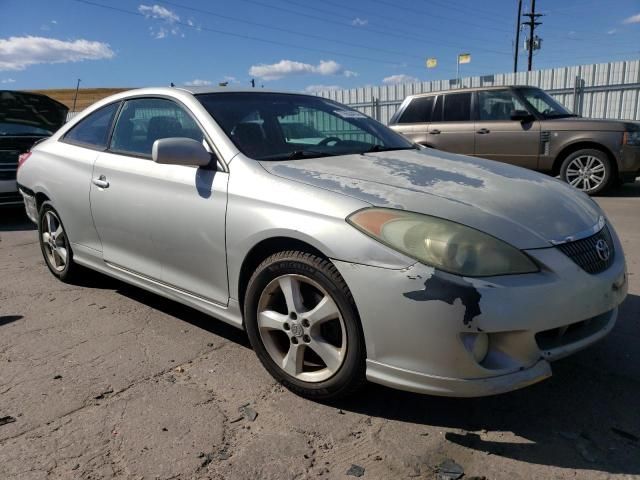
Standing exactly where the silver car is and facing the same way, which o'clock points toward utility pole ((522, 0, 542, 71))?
The utility pole is roughly at 8 o'clock from the silver car.

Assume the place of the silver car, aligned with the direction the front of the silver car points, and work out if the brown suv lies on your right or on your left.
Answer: on your left

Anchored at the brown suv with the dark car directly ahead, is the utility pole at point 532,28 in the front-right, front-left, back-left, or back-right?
back-right

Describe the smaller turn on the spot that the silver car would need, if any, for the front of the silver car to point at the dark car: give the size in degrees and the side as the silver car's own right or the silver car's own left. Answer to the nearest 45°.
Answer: approximately 180°

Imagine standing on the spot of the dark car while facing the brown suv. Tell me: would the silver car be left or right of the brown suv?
right

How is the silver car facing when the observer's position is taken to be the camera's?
facing the viewer and to the right of the viewer
